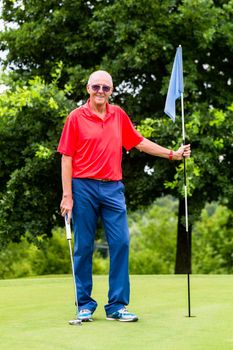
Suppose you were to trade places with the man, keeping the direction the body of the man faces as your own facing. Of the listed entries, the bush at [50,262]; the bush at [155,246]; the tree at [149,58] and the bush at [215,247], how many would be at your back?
4

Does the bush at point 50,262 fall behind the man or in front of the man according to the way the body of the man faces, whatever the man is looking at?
behind

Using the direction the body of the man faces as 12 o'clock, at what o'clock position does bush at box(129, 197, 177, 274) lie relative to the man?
The bush is roughly at 6 o'clock from the man.

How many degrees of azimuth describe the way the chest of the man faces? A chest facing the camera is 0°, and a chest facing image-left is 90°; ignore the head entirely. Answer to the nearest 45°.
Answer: approximately 0°

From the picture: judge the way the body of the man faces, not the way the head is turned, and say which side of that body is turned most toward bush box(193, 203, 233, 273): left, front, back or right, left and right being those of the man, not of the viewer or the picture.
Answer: back

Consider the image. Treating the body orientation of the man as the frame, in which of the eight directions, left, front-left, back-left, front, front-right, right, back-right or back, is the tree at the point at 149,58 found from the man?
back

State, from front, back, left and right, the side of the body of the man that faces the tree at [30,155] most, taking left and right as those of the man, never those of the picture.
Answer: back
